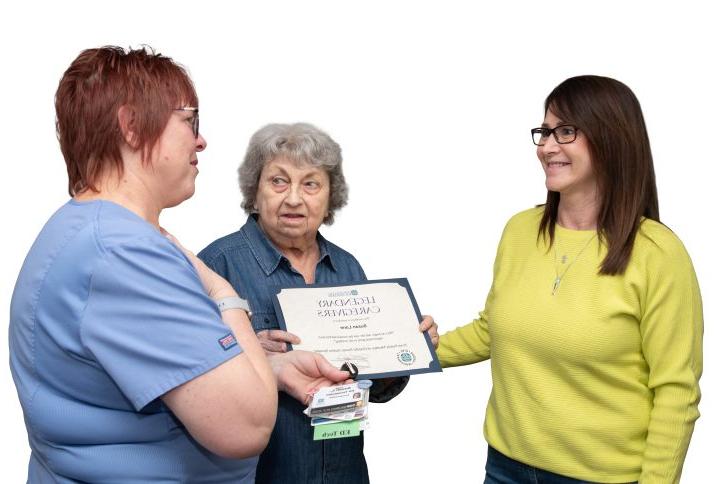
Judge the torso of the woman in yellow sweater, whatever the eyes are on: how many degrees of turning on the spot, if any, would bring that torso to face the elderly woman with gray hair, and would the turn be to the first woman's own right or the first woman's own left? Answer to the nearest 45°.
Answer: approximately 45° to the first woman's own right

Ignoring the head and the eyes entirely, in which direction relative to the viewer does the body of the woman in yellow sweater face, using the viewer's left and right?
facing the viewer and to the left of the viewer
